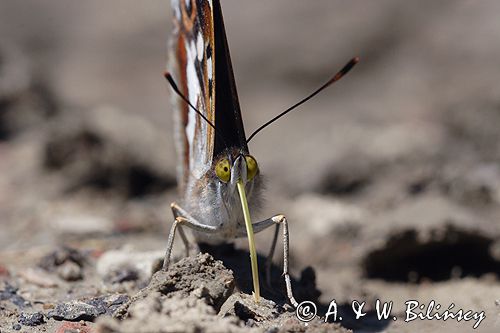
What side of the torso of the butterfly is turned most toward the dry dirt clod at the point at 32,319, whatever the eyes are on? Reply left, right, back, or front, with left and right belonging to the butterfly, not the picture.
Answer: right

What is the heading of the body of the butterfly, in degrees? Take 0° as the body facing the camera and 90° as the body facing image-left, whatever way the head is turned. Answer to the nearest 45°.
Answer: approximately 0°
